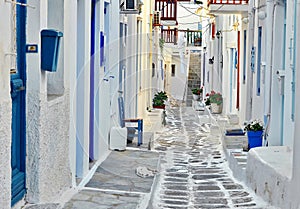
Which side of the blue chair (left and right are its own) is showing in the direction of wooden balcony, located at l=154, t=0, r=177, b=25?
left

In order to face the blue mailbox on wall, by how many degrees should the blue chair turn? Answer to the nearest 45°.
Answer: approximately 90° to its right

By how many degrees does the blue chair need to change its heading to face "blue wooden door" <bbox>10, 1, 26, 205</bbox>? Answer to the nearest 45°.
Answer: approximately 90° to its right

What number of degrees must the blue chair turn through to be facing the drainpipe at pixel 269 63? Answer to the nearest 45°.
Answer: approximately 45° to its right

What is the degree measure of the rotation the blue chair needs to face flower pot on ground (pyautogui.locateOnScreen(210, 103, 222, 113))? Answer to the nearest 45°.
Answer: approximately 90° to its left

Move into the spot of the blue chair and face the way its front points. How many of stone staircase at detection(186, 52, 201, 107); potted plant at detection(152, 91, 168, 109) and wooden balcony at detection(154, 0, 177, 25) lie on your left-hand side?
3

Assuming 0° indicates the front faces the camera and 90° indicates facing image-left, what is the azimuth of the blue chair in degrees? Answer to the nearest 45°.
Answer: approximately 270°

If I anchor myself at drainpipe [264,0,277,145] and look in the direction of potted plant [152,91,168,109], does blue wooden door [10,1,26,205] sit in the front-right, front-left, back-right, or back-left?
back-left

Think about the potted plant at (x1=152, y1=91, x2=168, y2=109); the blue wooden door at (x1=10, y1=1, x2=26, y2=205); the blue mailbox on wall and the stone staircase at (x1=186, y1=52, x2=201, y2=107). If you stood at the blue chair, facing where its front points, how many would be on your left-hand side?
2

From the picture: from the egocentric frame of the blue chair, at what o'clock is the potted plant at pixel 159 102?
The potted plant is roughly at 9 o'clock from the blue chair.

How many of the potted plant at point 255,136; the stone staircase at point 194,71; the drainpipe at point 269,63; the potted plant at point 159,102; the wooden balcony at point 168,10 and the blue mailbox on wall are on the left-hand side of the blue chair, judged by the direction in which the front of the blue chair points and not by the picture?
3
